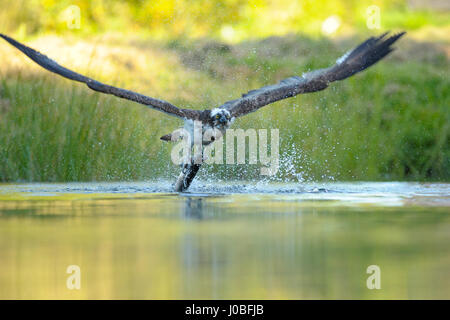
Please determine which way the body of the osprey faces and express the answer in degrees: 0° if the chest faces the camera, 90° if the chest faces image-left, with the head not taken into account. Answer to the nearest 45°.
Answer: approximately 0°
